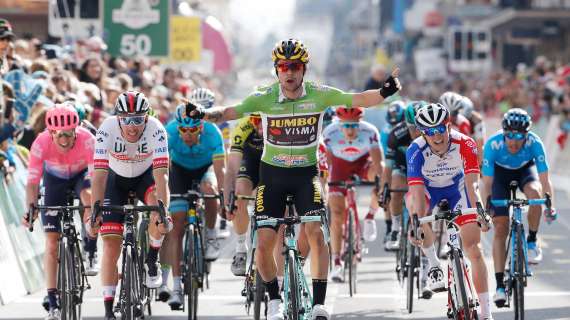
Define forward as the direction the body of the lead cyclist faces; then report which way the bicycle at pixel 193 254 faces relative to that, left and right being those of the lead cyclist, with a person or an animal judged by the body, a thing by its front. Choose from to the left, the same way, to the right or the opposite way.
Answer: the same way

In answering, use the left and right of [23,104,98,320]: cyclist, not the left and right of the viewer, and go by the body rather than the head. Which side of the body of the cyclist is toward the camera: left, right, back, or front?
front

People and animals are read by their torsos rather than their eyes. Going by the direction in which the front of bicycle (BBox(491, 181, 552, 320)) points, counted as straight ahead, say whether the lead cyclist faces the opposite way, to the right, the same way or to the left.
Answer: the same way

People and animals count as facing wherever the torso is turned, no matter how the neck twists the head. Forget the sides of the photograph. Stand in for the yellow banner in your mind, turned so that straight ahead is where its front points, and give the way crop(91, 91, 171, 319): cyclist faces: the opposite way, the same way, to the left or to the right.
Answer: the same way

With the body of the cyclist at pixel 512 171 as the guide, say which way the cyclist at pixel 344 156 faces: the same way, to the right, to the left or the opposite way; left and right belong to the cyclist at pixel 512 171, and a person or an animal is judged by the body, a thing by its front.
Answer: the same way

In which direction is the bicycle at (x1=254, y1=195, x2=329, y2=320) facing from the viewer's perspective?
toward the camera

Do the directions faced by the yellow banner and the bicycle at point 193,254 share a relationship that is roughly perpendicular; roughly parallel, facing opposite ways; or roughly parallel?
roughly parallel

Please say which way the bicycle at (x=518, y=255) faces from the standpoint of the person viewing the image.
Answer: facing the viewer

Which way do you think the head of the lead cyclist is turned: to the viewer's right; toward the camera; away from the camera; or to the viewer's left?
toward the camera

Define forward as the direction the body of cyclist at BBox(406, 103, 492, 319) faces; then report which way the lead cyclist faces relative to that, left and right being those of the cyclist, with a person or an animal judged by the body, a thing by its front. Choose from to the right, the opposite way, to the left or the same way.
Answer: the same way

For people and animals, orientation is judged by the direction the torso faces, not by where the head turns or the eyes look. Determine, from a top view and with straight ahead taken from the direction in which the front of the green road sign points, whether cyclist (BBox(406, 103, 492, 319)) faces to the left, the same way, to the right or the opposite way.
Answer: the same way

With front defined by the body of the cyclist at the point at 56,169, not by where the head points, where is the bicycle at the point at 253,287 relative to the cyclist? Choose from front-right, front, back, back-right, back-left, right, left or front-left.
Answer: left

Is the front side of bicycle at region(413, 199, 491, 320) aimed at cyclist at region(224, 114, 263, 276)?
no

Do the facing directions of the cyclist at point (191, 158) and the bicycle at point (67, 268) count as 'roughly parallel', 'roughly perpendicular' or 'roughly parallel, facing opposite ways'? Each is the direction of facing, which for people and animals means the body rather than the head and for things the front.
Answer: roughly parallel

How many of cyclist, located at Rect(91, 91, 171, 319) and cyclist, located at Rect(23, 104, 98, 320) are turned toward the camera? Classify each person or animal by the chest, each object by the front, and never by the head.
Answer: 2
